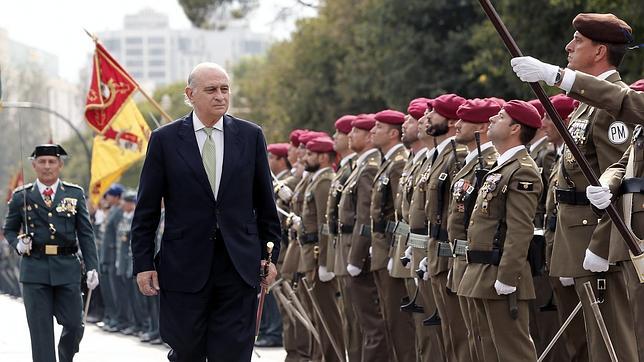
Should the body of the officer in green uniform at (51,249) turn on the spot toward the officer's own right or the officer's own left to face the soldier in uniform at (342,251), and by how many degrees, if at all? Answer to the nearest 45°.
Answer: approximately 90° to the officer's own left

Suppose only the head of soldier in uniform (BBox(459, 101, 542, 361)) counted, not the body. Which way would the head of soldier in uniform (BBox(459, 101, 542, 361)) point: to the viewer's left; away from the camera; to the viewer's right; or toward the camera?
to the viewer's left

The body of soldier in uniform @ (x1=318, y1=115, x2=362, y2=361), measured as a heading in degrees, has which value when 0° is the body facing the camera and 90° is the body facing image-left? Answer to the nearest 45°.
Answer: approximately 45°

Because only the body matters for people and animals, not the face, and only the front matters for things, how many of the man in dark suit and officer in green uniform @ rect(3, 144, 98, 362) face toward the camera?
2

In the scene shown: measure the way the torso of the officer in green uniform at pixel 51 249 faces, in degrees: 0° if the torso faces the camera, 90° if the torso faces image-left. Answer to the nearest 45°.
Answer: approximately 0°

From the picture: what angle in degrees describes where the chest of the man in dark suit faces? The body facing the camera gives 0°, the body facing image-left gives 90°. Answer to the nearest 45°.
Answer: approximately 0°

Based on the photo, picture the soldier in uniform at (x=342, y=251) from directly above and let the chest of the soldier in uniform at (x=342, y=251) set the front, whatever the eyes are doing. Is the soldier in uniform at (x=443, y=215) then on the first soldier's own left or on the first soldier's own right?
on the first soldier's own left
